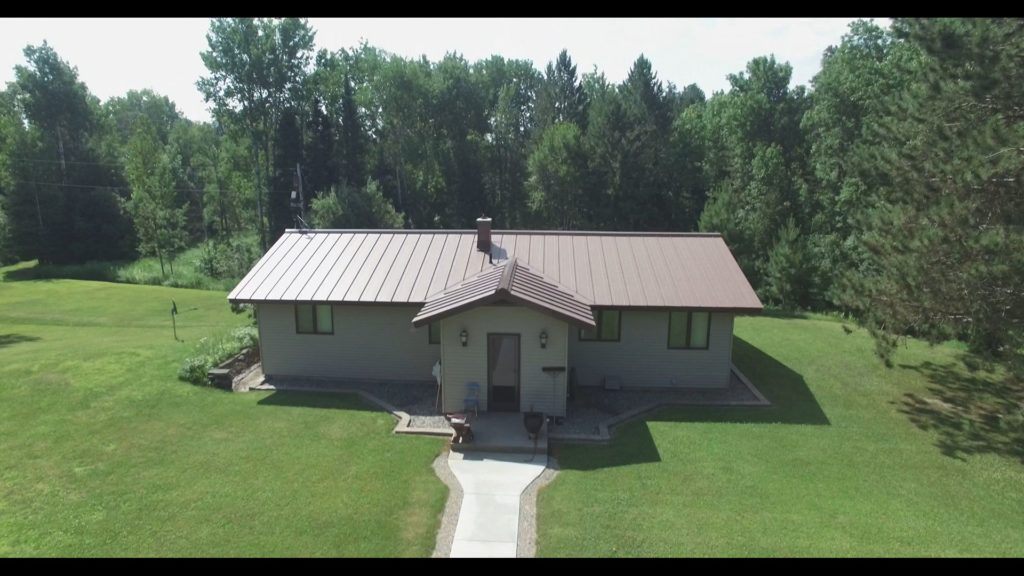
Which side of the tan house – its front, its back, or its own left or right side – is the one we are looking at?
front

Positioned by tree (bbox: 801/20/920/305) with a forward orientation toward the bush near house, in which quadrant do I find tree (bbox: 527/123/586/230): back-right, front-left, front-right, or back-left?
front-right

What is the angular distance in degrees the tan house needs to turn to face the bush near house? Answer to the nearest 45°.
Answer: approximately 90° to its right

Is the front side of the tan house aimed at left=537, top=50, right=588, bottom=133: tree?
no

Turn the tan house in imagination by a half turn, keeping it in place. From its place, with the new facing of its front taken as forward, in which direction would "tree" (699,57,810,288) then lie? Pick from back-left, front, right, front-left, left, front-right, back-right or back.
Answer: front-right

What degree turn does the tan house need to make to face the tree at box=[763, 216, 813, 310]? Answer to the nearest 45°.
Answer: approximately 135° to its left

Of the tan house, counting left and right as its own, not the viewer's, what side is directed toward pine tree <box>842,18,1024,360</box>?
left

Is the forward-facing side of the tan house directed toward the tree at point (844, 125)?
no

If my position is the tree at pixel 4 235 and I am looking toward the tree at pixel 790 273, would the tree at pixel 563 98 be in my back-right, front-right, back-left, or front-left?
front-left

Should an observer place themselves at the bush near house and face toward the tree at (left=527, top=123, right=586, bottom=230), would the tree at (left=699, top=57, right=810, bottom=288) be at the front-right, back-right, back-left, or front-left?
front-right

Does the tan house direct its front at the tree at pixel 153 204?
no

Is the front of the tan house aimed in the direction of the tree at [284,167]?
no

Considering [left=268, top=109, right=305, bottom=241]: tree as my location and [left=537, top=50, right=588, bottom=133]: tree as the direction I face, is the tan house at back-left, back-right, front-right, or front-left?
front-right
